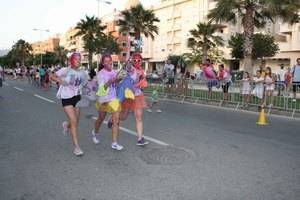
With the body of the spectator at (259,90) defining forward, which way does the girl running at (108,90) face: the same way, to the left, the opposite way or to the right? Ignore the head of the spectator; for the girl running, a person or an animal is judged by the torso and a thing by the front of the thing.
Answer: to the left

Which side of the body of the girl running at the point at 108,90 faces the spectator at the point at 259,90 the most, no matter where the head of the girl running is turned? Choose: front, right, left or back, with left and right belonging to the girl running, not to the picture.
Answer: left

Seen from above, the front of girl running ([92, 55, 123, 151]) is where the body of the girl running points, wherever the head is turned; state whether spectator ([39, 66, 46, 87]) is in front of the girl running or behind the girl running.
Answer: behind

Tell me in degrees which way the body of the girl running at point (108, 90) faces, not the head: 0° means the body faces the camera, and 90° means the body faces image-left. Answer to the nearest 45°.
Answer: approximately 315°

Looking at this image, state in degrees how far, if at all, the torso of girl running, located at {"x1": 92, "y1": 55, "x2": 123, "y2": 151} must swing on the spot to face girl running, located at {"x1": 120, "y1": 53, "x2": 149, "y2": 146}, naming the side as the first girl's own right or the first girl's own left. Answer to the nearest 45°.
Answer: approximately 90° to the first girl's own left

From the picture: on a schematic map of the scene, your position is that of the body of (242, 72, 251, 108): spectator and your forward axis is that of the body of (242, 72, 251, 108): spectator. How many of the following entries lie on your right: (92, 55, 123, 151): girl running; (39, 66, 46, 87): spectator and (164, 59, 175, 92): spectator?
2

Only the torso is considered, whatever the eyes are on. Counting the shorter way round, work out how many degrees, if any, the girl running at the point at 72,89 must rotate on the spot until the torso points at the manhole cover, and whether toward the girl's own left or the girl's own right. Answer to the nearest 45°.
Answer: approximately 45° to the girl's own left

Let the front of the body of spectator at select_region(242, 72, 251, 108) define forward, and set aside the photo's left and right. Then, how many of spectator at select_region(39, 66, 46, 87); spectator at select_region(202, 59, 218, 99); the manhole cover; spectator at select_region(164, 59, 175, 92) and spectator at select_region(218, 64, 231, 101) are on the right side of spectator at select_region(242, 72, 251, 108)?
4

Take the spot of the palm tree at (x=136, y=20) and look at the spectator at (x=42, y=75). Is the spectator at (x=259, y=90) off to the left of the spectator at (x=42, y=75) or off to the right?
left

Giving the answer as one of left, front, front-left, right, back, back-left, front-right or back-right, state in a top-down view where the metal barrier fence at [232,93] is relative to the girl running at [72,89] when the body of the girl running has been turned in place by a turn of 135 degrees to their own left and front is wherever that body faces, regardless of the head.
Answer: front-right
